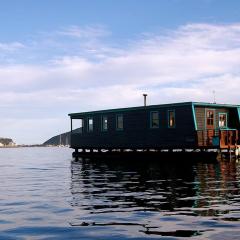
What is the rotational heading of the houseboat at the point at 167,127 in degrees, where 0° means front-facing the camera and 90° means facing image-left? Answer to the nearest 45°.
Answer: approximately 315°
